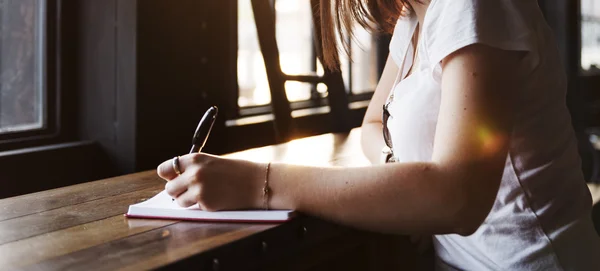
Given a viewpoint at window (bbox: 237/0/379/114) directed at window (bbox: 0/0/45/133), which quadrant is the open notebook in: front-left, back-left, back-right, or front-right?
front-left

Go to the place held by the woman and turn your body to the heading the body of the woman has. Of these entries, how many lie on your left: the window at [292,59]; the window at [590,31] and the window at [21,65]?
0

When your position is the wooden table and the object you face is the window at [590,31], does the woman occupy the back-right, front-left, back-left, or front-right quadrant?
front-right

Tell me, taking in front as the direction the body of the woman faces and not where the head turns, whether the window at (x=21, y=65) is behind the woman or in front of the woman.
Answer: in front

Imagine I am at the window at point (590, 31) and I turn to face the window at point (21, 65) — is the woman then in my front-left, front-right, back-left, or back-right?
front-left

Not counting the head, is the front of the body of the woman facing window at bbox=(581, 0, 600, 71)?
no

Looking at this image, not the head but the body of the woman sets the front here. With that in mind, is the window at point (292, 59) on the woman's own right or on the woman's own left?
on the woman's own right

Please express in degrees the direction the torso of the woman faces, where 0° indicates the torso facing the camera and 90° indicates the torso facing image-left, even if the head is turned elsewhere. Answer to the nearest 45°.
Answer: approximately 90°
